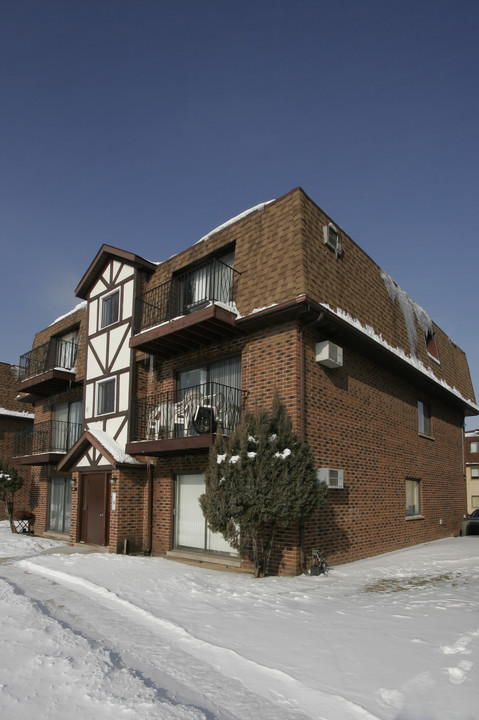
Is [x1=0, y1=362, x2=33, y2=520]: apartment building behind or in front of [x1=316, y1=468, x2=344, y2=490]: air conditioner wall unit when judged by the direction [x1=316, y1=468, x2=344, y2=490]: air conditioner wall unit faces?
behind

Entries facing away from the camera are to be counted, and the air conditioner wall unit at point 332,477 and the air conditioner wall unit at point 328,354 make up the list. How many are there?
0

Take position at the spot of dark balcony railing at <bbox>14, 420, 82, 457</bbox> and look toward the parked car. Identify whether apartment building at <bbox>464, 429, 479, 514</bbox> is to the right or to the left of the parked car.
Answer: left

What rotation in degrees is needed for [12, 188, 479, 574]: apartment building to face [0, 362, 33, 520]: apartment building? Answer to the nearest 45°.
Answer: approximately 90° to its right

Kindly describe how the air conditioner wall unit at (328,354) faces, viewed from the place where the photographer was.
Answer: facing the viewer and to the right of the viewer

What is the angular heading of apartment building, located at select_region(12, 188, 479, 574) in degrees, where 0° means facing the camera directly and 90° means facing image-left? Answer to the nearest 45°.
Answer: approximately 45°

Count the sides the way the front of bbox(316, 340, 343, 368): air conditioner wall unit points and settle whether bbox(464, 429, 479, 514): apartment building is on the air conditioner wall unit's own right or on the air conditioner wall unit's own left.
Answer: on the air conditioner wall unit's own left

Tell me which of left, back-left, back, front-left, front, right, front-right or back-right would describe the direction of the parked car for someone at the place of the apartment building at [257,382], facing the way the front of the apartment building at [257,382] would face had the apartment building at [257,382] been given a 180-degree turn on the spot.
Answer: front

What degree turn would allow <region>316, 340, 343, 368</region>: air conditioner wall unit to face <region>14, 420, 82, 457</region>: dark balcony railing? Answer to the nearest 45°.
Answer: approximately 180°

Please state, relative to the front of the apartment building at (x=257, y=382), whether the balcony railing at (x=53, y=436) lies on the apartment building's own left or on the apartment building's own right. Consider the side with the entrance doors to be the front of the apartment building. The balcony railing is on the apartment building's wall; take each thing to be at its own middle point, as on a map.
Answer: on the apartment building's own right

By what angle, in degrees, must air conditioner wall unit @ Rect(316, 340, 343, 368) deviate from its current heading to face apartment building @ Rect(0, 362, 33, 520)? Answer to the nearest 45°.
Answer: approximately 180°
